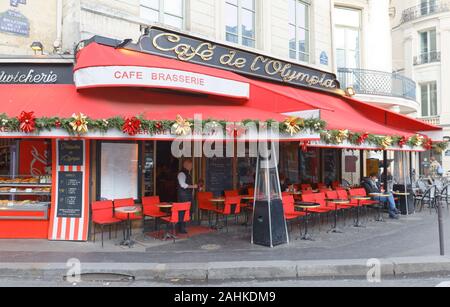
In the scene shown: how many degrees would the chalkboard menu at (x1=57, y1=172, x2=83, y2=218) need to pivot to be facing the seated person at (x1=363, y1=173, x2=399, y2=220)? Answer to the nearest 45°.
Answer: approximately 90° to its left

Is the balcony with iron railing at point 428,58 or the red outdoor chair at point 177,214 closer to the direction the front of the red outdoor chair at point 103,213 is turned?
the red outdoor chair

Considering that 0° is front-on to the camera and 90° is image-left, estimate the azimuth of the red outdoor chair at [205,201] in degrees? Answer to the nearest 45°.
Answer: approximately 315°

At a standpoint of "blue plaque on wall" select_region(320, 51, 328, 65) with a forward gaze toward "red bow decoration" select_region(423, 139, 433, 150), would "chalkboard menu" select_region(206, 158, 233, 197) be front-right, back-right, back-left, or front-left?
back-right

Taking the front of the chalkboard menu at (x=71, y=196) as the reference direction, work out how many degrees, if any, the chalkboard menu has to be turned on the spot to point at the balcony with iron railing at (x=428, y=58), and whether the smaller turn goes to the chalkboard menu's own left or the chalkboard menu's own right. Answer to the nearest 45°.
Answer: approximately 135° to the chalkboard menu's own left

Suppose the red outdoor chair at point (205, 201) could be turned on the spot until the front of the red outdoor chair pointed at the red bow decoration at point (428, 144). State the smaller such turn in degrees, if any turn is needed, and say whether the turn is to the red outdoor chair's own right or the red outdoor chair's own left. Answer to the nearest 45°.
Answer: approximately 45° to the red outdoor chair's own left

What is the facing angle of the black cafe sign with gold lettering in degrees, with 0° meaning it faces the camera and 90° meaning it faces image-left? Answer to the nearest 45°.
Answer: approximately 315°
